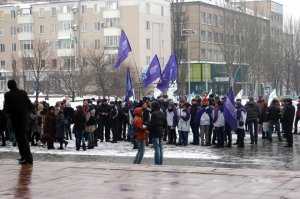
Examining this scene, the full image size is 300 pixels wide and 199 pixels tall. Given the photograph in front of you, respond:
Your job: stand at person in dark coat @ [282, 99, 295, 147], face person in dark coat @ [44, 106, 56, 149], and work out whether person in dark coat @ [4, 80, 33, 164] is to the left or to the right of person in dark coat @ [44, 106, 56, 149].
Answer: left

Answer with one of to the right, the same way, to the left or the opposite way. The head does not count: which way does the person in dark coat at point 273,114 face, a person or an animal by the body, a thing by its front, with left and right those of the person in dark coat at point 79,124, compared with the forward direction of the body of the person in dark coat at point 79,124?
the same way

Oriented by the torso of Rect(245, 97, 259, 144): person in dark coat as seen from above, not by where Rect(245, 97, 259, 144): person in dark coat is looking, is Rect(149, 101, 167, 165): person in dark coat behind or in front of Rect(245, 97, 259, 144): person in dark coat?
behind

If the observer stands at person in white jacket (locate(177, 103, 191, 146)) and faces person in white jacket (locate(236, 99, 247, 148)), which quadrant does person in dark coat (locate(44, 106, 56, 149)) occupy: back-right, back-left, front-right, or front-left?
back-right

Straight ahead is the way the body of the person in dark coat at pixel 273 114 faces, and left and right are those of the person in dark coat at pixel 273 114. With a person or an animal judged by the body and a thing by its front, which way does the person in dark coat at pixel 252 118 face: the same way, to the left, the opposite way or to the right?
the same way

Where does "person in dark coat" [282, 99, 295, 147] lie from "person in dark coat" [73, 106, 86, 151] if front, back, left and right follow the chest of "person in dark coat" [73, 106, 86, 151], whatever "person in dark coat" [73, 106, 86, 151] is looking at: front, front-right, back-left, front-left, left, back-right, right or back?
right

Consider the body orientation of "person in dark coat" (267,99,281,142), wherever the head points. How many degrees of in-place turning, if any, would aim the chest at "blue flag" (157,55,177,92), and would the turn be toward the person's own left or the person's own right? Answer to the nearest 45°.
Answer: approximately 45° to the person's own left

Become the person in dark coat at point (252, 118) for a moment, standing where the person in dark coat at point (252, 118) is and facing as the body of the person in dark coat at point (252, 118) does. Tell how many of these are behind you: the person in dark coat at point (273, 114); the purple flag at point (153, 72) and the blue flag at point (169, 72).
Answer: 0

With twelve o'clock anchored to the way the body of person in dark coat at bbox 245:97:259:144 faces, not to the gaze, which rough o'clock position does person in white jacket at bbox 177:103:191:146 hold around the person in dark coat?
The person in white jacket is roughly at 8 o'clock from the person in dark coat.

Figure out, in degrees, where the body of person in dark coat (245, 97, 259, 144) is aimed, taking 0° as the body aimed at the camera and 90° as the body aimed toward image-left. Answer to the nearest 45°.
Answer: approximately 180°

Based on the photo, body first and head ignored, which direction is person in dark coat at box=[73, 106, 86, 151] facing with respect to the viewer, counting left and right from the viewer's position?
facing away from the viewer

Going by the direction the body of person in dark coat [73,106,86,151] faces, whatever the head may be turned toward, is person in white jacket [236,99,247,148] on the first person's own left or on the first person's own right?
on the first person's own right

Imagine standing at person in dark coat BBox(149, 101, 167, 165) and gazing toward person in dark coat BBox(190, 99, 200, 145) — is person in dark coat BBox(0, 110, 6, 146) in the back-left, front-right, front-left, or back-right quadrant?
front-left

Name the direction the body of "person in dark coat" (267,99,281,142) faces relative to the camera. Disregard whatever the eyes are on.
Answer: away from the camera

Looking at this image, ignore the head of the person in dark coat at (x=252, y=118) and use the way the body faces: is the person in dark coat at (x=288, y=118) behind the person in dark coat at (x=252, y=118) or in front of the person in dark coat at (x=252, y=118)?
behind
